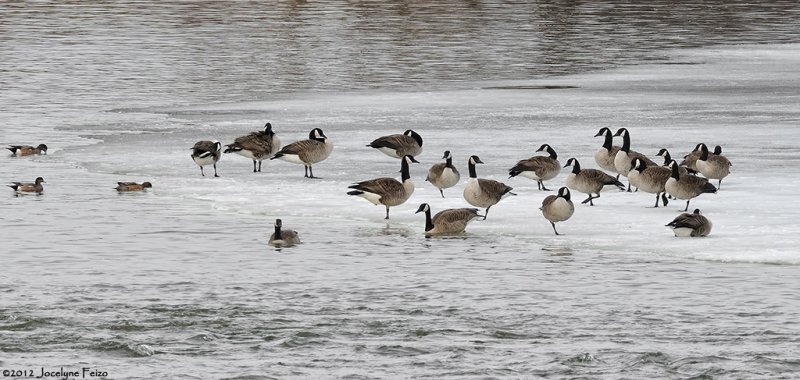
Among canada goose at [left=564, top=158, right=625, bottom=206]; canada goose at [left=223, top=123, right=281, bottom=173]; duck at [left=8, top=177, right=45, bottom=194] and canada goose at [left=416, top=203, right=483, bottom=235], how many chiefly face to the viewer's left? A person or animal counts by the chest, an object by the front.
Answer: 2

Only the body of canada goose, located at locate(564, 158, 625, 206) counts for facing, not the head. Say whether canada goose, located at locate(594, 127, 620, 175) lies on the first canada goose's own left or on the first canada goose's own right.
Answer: on the first canada goose's own right

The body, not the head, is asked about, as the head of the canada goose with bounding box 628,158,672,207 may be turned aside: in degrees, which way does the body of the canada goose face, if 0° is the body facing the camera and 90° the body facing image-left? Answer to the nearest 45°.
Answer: approximately 90°

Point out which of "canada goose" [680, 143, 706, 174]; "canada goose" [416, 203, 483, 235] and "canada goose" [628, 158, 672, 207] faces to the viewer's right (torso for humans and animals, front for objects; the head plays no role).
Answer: "canada goose" [680, 143, 706, 174]

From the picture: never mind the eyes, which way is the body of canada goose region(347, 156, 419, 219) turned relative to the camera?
to the viewer's right

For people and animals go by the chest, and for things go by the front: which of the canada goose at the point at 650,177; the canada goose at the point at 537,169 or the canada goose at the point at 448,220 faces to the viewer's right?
the canada goose at the point at 537,169

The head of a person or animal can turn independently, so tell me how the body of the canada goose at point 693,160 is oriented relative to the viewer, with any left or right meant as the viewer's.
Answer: facing to the right of the viewer

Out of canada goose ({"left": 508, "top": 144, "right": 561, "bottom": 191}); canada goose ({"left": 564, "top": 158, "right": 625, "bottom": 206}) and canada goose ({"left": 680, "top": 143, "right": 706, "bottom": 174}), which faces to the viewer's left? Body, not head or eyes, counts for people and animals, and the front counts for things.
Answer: canada goose ({"left": 564, "top": 158, "right": 625, "bottom": 206})

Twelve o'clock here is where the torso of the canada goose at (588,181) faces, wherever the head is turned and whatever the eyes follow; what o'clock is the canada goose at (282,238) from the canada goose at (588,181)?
the canada goose at (282,238) is roughly at 11 o'clock from the canada goose at (588,181).

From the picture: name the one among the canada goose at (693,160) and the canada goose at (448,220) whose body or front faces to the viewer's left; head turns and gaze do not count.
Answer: the canada goose at (448,220)

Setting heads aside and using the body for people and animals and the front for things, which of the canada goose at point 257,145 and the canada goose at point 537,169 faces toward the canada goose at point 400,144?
the canada goose at point 257,145

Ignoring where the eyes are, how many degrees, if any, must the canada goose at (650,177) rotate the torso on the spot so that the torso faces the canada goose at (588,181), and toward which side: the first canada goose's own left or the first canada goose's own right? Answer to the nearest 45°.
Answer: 0° — it already faces it

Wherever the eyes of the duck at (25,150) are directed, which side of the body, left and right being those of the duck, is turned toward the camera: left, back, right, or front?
right

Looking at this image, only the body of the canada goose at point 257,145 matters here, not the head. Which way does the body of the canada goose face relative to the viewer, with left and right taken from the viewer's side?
facing to the right of the viewer

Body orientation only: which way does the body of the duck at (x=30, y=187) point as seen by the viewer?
to the viewer's right

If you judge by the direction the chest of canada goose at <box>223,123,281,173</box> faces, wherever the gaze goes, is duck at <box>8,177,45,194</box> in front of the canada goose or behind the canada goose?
behind

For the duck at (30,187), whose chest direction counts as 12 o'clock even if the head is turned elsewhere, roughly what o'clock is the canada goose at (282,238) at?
The canada goose is roughly at 2 o'clock from the duck.

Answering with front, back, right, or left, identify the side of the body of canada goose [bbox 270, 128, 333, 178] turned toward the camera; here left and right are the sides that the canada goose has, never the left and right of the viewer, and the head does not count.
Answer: right

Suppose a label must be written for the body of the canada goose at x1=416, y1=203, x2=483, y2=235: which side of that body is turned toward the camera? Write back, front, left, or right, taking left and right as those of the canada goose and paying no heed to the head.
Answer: left
